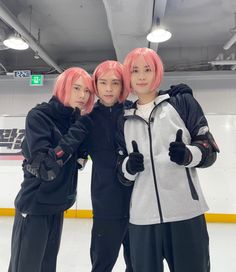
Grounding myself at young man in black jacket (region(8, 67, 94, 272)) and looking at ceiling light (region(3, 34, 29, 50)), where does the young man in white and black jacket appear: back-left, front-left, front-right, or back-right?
back-right

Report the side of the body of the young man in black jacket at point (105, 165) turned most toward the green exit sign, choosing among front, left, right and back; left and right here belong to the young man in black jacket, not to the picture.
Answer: back

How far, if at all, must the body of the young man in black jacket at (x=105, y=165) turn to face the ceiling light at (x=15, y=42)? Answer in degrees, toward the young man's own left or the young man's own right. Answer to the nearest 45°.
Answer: approximately 135° to the young man's own right

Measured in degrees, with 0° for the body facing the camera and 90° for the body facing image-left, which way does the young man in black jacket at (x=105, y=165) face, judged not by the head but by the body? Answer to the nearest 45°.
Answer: approximately 0°

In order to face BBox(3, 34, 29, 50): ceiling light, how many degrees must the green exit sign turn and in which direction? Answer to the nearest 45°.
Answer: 0° — it already faces it

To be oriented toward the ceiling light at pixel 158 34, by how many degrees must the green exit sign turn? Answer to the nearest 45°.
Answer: approximately 45° to its left

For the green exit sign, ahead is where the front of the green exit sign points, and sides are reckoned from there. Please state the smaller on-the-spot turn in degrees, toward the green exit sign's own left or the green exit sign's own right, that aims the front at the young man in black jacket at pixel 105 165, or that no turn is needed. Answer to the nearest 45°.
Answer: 0° — it already faces them
